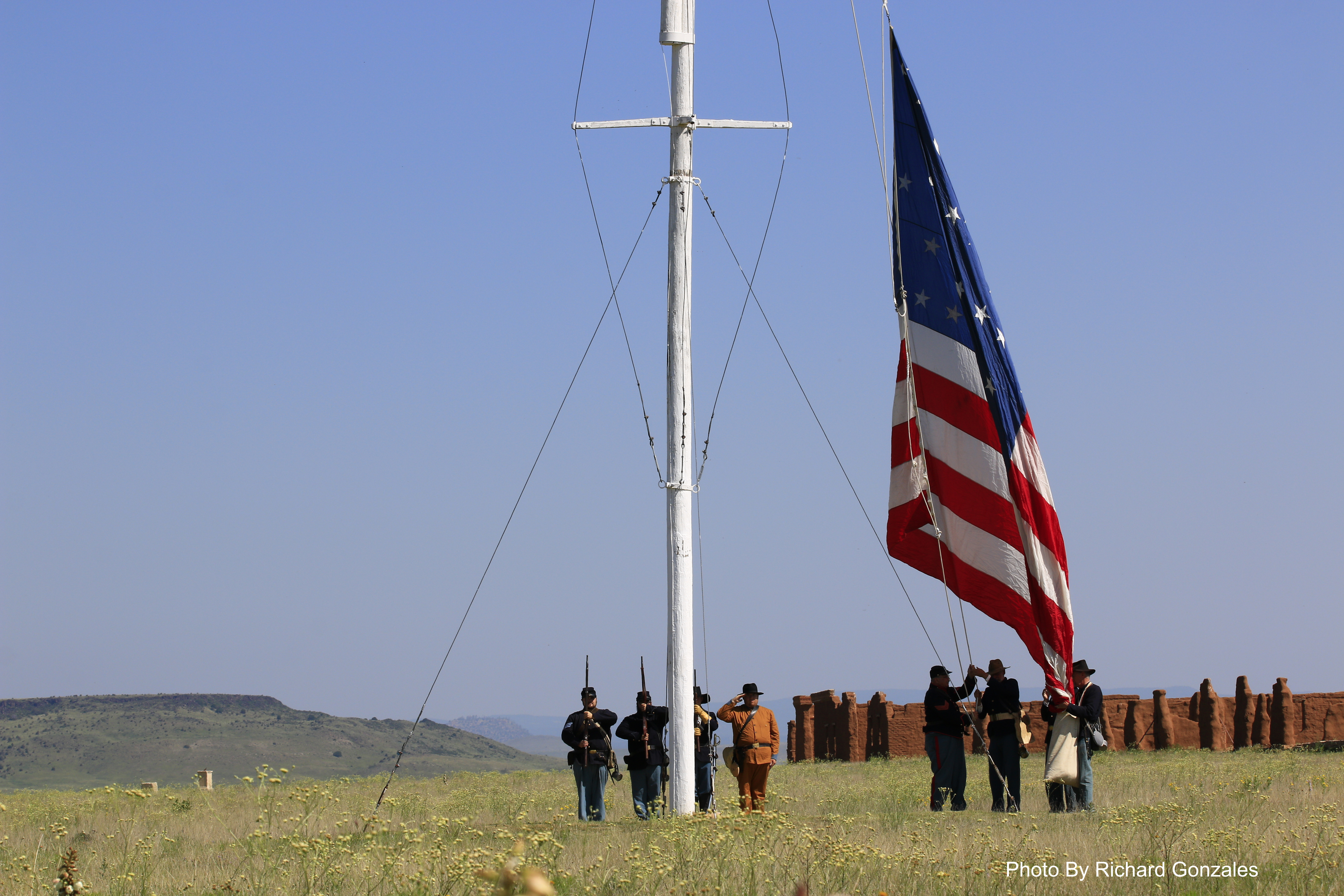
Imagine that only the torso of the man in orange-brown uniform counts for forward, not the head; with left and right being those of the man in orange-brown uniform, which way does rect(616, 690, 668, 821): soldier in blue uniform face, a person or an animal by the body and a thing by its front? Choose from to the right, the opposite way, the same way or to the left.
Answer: the same way

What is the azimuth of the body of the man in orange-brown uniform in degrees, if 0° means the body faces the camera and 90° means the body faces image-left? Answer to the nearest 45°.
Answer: approximately 0°

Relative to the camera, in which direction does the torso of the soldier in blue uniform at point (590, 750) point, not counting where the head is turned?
toward the camera

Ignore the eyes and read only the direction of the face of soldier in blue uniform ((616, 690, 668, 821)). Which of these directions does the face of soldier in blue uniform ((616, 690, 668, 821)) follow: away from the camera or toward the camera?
toward the camera

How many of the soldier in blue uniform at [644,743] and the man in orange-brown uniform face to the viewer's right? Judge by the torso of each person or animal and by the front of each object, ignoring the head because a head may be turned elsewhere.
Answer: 0

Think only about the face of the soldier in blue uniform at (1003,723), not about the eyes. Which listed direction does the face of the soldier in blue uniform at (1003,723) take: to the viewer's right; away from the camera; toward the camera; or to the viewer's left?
toward the camera

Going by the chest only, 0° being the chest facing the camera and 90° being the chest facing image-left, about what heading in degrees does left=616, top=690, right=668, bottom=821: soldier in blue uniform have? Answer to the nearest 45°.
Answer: approximately 0°

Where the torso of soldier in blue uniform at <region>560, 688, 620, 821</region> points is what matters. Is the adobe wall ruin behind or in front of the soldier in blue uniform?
behind
